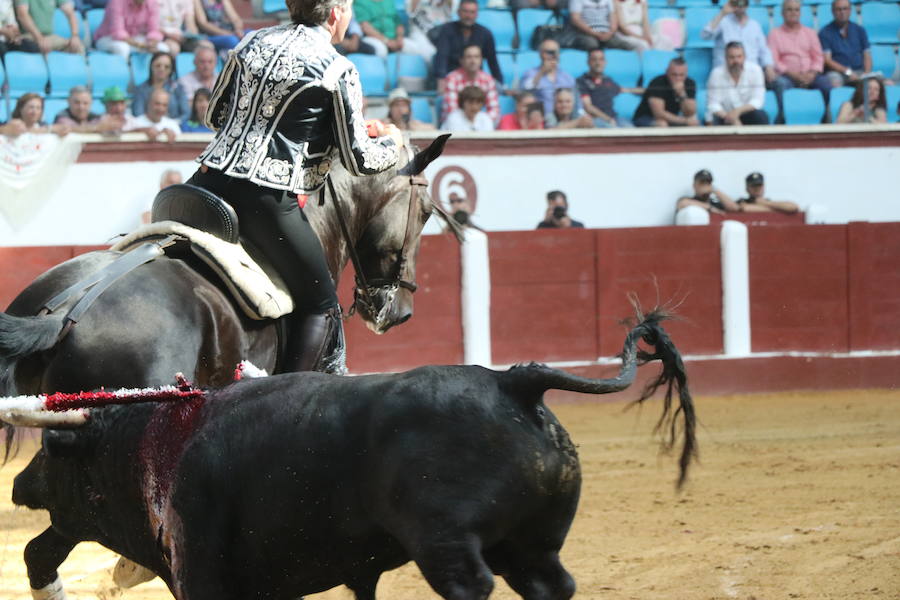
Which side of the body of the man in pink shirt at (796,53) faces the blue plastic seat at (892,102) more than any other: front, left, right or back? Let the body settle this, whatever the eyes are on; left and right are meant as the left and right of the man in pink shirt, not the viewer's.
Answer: left

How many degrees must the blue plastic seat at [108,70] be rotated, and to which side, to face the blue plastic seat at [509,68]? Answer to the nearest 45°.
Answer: approximately 90° to its left

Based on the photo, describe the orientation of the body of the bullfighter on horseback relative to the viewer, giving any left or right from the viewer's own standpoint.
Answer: facing away from the viewer and to the right of the viewer

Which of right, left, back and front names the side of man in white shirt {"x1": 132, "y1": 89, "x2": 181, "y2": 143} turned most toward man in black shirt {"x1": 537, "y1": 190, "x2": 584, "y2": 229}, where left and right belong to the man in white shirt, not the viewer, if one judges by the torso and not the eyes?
left

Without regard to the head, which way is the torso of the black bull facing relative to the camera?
to the viewer's left

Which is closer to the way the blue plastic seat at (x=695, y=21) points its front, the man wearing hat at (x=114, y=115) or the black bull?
the black bull

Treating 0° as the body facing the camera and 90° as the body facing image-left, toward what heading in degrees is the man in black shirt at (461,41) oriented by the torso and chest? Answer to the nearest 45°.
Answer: approximately 0°
